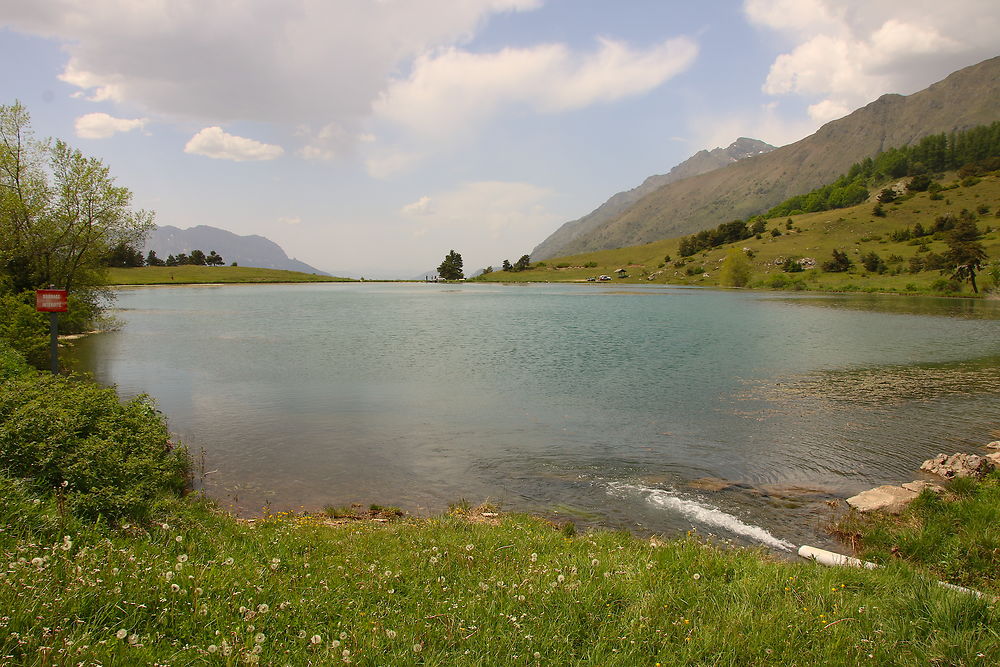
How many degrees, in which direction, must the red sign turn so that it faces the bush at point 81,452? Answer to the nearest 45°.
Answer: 0° — it already faces it

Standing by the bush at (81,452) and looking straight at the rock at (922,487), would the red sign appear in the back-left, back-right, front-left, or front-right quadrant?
back-left

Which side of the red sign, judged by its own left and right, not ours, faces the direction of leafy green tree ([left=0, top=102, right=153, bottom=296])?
back

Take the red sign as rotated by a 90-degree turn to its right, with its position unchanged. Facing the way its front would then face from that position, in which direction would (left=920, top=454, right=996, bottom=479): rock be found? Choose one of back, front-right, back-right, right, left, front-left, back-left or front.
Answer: back-left

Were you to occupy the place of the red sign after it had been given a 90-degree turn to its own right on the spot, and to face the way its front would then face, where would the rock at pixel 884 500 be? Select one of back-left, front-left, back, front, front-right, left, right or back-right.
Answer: back-left

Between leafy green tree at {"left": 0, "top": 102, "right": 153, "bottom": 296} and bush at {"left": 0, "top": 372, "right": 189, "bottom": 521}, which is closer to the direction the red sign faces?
the bush

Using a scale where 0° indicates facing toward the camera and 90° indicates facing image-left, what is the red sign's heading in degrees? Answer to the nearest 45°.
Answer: approximately 0°

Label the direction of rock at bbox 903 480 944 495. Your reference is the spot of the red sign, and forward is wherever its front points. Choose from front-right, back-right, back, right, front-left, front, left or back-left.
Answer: front-left

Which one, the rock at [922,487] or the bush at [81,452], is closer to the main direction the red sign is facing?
the bush

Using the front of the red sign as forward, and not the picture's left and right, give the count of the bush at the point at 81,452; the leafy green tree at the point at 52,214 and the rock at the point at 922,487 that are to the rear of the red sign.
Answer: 1
